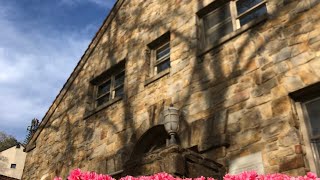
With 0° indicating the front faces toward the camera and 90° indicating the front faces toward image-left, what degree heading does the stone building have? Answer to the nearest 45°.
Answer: approximately 45°
